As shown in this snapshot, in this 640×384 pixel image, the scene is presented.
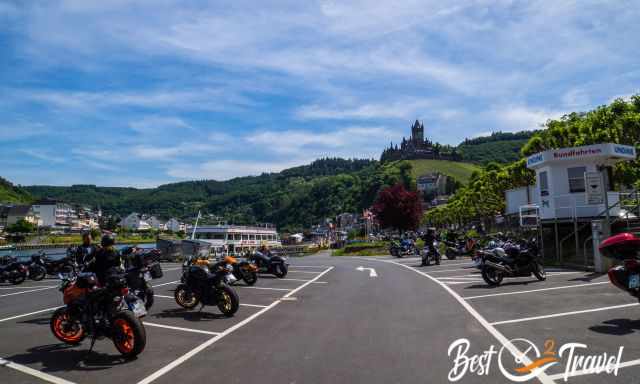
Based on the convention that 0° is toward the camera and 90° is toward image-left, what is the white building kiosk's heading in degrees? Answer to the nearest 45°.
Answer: approximately 0°

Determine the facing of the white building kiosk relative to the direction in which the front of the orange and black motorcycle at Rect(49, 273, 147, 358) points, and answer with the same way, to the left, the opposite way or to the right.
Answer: to the left

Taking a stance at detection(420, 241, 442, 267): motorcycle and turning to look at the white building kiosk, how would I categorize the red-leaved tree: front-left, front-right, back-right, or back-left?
back-left

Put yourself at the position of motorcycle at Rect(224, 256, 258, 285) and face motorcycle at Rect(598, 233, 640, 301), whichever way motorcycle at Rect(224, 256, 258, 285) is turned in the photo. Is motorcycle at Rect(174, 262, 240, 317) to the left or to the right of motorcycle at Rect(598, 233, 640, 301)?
right

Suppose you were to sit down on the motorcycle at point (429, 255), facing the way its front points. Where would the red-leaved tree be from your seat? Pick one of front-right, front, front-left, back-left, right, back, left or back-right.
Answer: back-right

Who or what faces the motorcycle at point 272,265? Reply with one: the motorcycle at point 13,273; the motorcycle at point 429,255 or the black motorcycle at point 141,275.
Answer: the motorcycle at point 429,255

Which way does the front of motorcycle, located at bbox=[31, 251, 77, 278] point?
to the viewer's left
